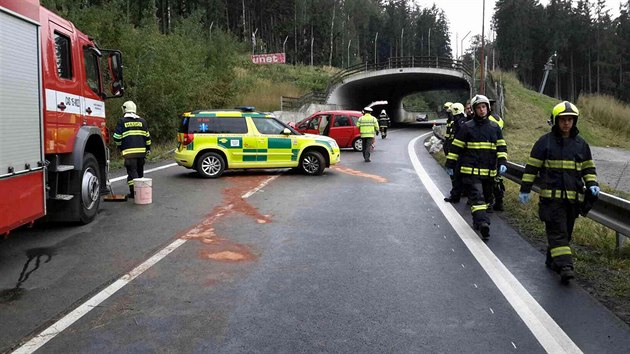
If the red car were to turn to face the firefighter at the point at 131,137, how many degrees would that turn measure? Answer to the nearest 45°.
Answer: approximately 90° to its left

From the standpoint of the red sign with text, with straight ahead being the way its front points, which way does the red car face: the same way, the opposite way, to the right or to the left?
to the right

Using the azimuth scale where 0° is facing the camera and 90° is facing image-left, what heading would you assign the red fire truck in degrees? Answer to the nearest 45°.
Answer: approximately 225°

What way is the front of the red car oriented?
to the viewer's left

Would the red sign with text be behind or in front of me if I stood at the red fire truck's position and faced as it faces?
in front

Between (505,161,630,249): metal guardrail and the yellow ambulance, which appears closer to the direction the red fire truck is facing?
the yellow ambulance

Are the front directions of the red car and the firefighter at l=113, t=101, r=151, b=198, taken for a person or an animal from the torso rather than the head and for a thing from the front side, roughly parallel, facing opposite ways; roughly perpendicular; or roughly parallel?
roughly perpendicular

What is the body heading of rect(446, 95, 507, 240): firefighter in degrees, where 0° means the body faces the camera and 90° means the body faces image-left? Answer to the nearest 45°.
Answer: approximately 0°

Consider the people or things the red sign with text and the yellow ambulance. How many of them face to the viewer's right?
1

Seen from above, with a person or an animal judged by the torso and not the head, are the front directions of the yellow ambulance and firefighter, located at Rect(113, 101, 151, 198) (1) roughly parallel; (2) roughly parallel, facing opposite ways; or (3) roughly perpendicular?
roughly perpendicular
